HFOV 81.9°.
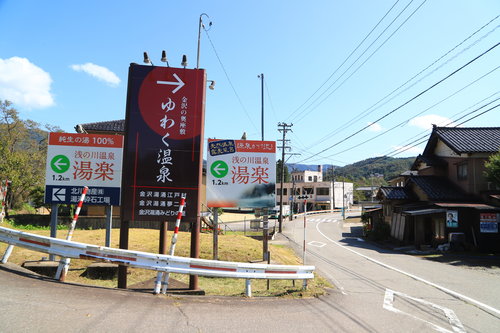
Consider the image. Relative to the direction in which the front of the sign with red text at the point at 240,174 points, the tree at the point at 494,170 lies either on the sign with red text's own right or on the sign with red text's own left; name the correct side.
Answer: on the sign with red text's own left

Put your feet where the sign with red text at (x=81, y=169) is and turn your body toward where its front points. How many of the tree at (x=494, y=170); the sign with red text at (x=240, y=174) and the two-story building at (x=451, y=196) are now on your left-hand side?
3

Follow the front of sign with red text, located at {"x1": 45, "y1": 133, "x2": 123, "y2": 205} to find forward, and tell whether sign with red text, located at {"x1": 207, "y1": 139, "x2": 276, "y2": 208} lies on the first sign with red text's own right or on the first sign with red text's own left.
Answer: on the first sign with red text's own left

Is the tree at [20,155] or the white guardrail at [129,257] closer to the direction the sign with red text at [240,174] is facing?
the white guardrail

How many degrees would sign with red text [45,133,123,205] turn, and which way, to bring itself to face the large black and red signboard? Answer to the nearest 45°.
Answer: approximately 45° to its left

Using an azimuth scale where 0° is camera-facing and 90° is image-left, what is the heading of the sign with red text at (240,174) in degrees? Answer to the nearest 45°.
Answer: approximately 0°

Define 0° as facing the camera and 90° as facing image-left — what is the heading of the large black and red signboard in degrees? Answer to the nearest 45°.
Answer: approximately 0°
